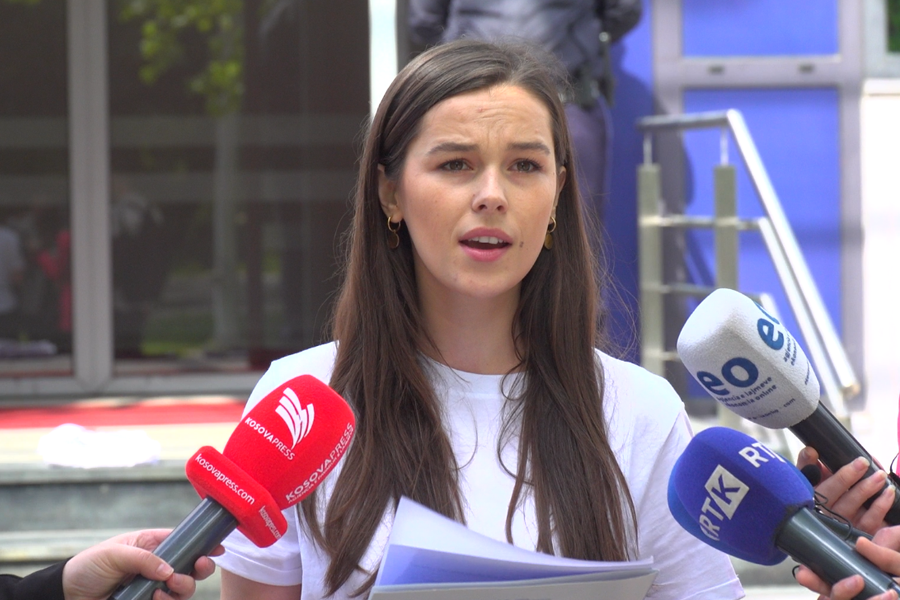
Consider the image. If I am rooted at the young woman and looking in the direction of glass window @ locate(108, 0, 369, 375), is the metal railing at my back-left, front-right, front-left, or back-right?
front-right

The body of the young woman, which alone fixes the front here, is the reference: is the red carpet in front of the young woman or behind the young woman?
behind

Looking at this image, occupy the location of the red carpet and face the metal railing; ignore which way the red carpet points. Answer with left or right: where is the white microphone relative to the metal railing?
right

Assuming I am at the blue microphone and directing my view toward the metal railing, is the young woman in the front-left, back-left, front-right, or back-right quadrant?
front-left

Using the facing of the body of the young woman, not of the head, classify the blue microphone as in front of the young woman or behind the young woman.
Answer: in front

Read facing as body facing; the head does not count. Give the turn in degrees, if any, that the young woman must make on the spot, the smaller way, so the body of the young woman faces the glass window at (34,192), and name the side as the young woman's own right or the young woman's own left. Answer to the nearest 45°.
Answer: approximately 135° to the young woman's own right

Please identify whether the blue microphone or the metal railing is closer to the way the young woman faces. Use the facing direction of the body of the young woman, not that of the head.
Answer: the blue microphone

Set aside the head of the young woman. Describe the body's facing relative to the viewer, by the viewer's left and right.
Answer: facing the viewer

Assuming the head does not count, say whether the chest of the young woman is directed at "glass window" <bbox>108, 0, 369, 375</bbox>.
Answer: no

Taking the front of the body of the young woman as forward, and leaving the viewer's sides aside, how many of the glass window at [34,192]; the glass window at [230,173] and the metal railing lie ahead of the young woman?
0

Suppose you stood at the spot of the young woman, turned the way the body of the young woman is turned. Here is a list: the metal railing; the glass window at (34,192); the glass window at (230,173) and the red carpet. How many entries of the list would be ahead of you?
0

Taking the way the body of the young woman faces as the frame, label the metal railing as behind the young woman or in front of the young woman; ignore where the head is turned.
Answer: behind
